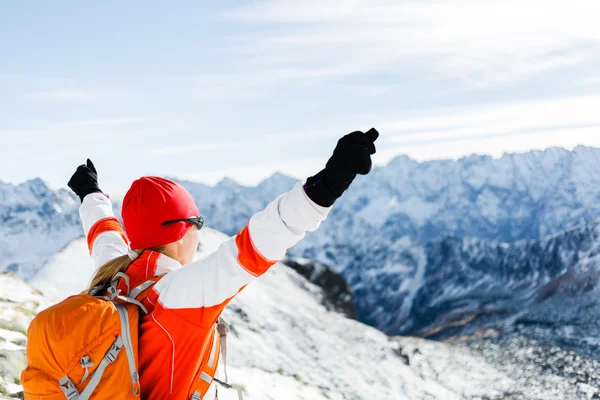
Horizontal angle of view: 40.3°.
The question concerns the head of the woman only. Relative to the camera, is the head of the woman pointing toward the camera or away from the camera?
away from the camera

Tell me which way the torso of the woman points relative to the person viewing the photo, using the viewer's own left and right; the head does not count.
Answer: facing away from the viewer and to the right of the viewer
